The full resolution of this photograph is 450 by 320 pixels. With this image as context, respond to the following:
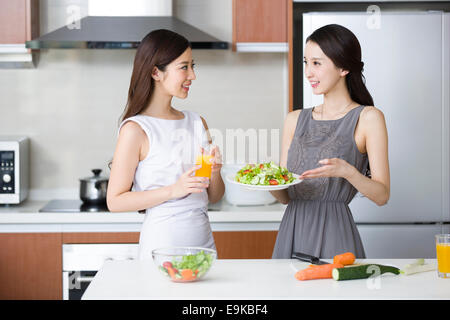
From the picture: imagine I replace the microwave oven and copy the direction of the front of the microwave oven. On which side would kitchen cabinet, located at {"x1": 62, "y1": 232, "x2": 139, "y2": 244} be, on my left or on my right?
on my left

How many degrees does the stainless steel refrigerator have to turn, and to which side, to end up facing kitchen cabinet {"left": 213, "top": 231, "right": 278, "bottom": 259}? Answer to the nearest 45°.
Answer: approximately 90° to its right

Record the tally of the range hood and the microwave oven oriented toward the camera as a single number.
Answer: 2

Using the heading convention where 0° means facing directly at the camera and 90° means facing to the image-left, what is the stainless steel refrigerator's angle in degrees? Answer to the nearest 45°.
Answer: approximately 0°

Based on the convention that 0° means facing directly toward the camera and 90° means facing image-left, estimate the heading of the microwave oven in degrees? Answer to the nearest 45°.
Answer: approximately 0°

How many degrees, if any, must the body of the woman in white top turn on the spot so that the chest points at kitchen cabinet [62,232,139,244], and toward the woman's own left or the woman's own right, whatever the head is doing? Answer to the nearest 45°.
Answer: approximately 135° to the woman's own left

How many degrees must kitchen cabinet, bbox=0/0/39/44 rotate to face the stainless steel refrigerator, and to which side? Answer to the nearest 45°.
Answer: approximately 45° to its left

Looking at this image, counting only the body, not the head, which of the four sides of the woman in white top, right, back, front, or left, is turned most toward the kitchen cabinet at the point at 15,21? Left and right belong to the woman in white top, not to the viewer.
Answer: back

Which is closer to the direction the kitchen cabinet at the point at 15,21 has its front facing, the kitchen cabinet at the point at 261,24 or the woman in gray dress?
the woman in gray dress

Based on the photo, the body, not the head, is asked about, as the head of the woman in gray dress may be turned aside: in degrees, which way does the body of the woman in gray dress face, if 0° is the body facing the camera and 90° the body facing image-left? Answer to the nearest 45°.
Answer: approximately 45°

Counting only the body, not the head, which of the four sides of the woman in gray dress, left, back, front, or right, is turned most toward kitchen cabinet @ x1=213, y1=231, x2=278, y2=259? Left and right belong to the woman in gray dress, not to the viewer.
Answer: right

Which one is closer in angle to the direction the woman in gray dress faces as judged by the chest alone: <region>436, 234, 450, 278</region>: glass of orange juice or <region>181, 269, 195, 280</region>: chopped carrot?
the chopped carrot
